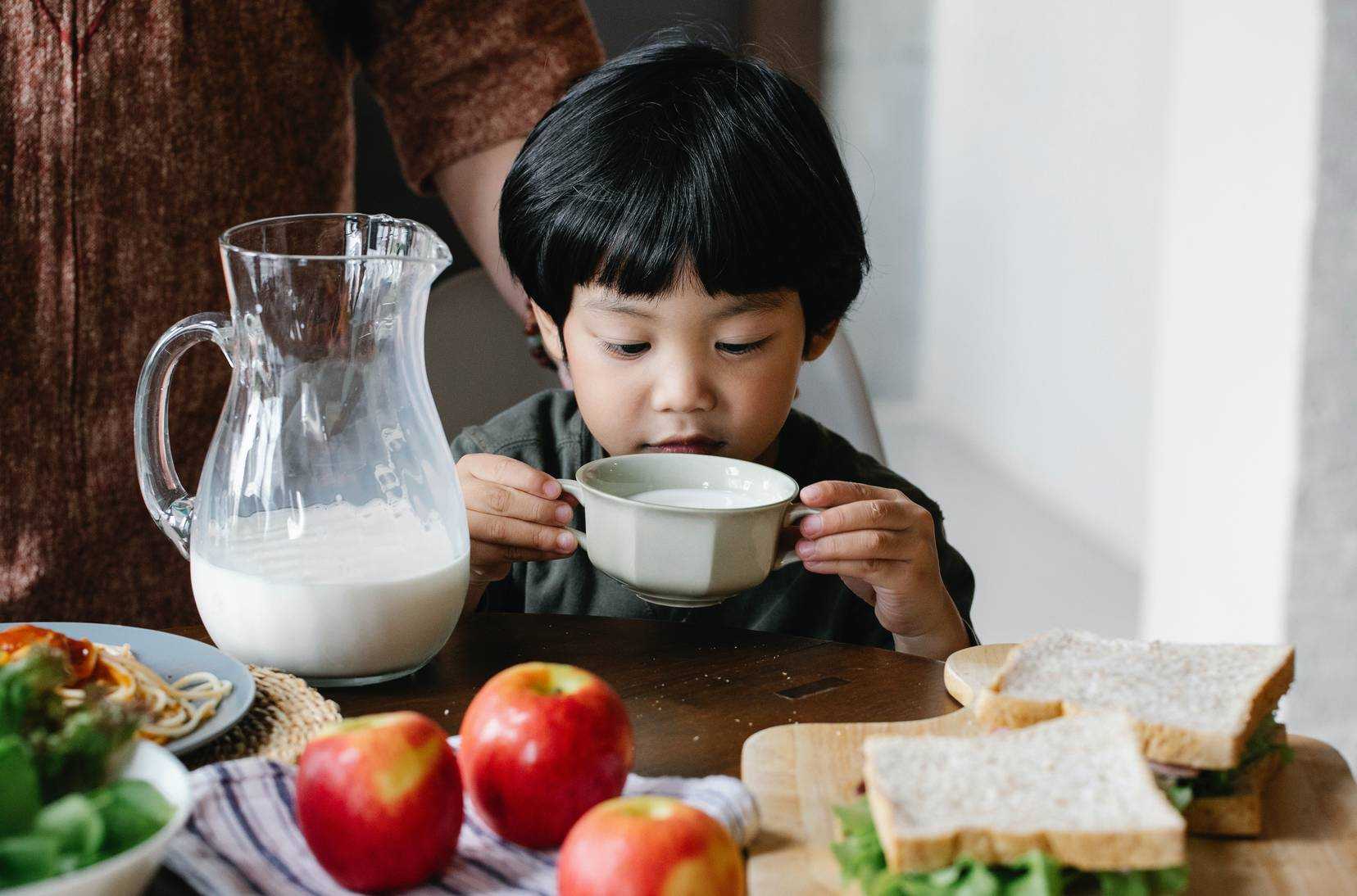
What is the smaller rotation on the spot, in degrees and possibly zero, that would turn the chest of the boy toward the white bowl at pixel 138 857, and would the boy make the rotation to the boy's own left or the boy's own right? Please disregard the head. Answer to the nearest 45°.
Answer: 0° — they already face it

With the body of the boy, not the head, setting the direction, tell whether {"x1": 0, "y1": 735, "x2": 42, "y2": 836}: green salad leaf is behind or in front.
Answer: in front

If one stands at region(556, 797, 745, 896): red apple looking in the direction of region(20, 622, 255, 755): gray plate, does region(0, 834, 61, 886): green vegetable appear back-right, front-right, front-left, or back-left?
front-left

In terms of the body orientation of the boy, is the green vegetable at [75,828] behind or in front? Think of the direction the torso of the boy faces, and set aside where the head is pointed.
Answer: in front

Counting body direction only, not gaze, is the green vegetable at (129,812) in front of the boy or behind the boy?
in front

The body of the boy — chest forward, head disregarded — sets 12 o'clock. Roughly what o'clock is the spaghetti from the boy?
The spaghetti is roughly at 1 o'clock from the boy.

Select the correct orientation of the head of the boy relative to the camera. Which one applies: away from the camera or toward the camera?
toward the camera

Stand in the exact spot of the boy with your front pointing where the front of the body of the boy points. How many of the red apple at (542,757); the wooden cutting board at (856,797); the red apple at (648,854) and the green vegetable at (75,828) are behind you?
0

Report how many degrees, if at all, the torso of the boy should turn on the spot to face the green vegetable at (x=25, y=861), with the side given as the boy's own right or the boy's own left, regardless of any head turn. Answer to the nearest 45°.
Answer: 0° — they already face it

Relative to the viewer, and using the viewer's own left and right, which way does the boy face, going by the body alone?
facing the viewer

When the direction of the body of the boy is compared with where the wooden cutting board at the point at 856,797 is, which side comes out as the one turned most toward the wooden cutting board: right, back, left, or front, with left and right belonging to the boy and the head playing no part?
front

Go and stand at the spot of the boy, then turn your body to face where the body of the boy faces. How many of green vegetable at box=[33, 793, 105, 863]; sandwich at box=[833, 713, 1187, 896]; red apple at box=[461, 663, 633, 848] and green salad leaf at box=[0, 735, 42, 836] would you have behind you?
0

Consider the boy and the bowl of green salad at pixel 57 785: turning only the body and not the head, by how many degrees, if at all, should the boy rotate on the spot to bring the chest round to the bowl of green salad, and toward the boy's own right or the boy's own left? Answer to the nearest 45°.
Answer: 0° — they already face it
